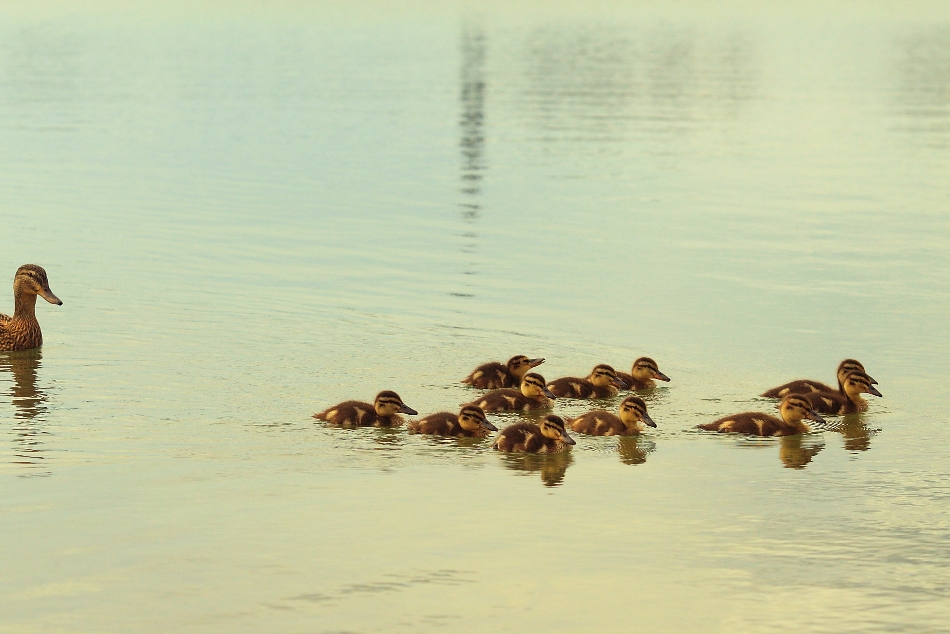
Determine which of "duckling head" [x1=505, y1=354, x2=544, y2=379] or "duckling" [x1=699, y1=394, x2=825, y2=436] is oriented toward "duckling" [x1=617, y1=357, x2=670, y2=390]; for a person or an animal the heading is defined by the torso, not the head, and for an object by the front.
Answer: the duckling head

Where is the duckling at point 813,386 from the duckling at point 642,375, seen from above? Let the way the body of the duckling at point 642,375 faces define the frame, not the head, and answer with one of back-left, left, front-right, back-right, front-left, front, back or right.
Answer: front

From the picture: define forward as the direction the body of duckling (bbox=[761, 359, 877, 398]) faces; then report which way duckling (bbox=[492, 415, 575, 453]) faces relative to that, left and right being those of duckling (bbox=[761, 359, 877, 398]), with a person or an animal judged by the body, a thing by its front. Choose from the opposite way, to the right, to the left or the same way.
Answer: the same way

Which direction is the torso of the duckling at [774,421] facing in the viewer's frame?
to the viewer's right

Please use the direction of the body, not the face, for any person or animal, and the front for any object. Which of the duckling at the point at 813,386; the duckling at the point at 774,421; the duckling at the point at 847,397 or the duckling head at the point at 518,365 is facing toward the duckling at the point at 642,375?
the duckling head

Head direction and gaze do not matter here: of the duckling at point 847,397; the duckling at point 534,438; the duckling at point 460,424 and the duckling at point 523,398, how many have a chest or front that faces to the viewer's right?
4

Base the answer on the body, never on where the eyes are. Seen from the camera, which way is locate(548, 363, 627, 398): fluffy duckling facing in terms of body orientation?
to the viewer's right

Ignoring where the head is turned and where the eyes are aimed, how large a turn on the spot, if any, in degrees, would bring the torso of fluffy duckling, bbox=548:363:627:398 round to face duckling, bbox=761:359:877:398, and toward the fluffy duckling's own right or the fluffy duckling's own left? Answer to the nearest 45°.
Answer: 0° — it already faces it

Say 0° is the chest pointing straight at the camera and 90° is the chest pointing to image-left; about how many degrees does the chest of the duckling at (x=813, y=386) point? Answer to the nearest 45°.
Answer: approximately 270°

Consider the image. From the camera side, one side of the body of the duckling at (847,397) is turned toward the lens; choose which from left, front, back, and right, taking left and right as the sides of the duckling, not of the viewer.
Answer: right

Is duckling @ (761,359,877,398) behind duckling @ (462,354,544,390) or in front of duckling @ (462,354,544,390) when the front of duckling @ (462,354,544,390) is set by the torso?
in front

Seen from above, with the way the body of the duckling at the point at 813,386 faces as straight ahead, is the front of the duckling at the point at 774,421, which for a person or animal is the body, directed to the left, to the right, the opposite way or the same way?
the same way

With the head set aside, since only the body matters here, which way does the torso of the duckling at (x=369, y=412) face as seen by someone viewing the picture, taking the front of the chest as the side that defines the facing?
to the viewer's right

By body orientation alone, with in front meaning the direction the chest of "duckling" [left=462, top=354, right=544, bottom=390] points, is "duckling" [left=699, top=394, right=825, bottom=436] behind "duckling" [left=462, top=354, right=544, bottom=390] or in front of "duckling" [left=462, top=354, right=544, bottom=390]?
in front

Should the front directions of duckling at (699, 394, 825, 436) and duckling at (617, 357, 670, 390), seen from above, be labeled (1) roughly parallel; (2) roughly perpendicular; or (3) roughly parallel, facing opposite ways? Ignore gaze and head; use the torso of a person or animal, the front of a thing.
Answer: roughly parallel

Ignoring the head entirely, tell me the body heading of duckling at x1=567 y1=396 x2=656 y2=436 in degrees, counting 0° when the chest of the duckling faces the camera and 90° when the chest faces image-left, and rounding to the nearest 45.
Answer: approximately 270°

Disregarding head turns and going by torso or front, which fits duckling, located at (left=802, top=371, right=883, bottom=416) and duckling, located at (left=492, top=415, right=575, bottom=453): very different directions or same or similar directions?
same or similar directions
